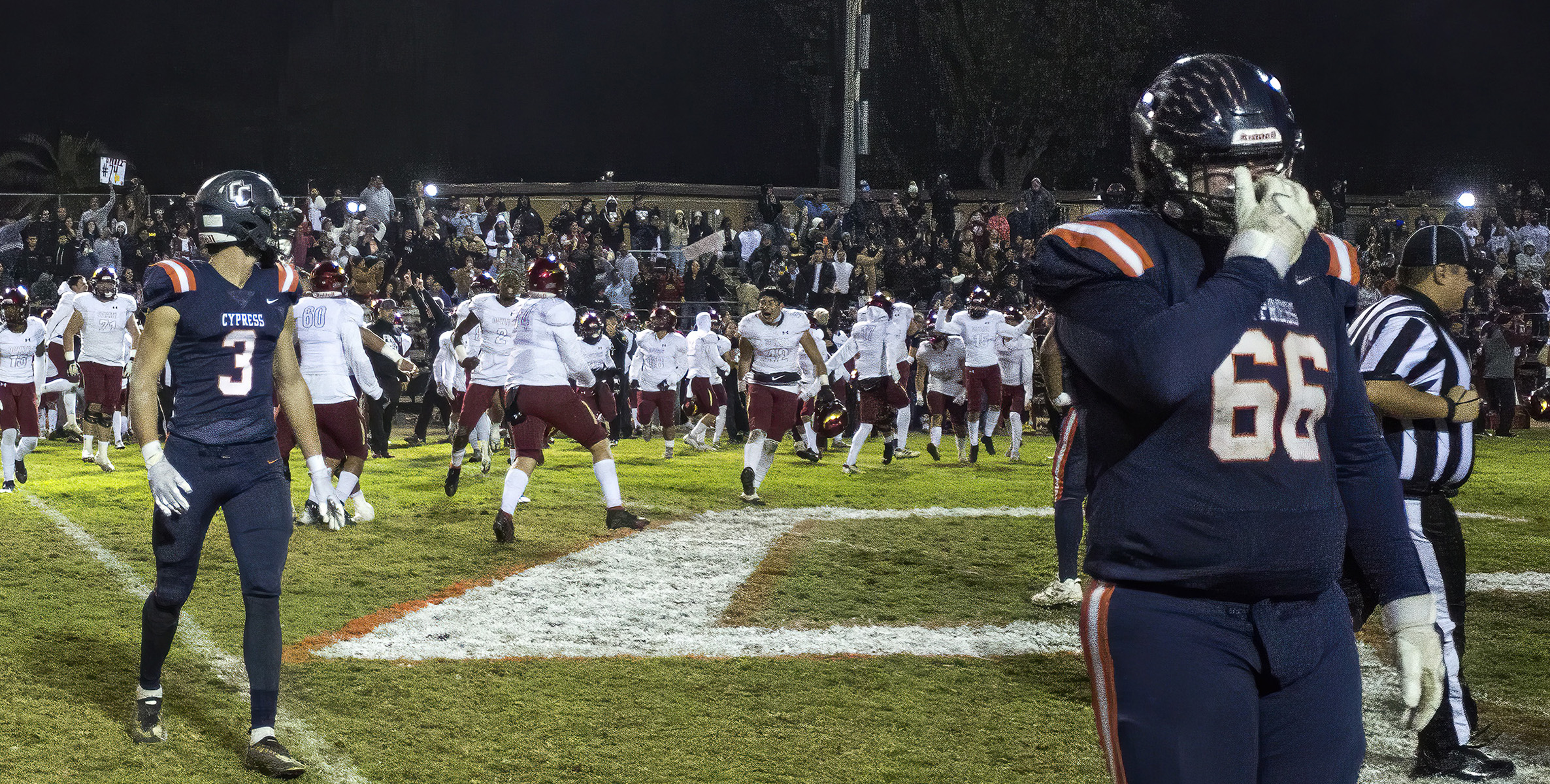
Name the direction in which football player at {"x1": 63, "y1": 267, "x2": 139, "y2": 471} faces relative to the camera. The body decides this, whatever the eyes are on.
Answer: toward the camera

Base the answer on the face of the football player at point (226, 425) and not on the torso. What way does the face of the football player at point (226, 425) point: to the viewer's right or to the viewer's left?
to the viewer's right

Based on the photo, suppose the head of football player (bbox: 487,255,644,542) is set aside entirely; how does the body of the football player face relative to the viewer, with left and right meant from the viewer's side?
facing away from the viewer and to the right of the viewer

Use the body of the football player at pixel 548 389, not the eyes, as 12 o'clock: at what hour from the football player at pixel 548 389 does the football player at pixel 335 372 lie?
the football player at pixel 335 372 is roughly at 8 o'clock from the football player at pixel 548 389.

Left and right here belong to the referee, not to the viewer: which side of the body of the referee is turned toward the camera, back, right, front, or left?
right

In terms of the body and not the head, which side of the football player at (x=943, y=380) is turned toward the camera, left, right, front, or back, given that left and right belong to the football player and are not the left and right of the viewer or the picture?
front

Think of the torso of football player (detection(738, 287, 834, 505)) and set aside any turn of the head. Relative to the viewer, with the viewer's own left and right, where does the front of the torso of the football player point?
facing the viewer

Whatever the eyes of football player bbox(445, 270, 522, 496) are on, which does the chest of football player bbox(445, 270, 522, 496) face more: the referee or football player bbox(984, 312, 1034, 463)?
the referee

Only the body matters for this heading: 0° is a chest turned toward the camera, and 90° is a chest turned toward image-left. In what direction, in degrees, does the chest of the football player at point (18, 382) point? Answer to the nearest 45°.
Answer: approximately 0°
